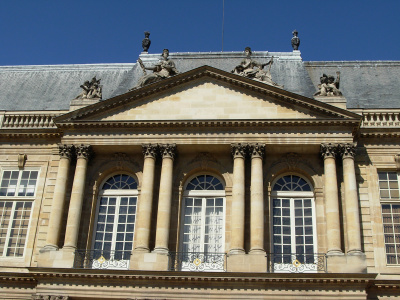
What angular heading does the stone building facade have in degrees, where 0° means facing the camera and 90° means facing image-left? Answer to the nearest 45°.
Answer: approximately 0°
